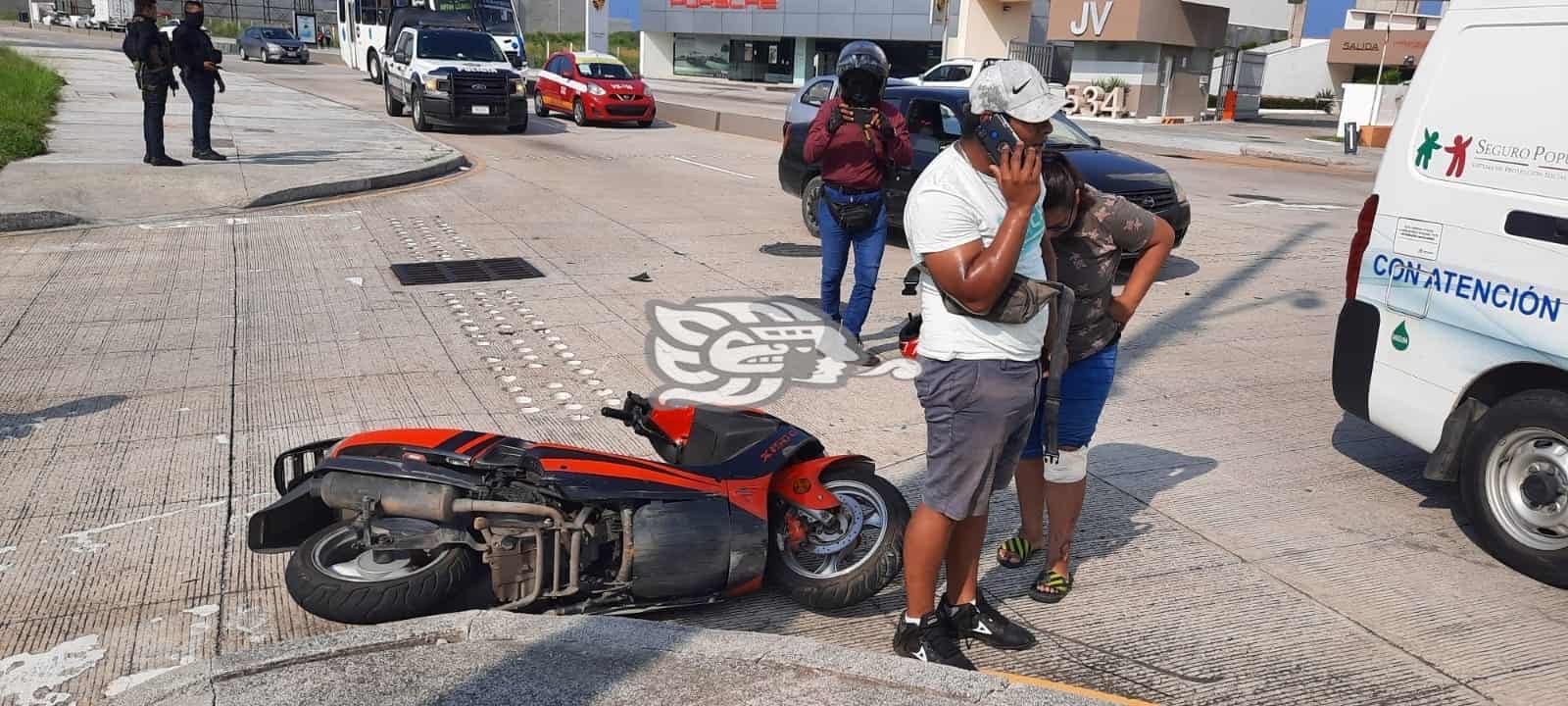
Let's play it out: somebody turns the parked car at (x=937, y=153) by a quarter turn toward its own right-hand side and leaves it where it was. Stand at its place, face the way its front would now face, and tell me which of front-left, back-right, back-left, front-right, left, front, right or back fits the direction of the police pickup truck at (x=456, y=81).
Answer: right

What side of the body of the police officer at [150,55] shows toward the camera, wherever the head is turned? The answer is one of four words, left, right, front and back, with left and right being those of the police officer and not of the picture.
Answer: right

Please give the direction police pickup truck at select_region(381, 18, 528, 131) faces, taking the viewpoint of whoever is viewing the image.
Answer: facing the viewer and to the right of the viewer

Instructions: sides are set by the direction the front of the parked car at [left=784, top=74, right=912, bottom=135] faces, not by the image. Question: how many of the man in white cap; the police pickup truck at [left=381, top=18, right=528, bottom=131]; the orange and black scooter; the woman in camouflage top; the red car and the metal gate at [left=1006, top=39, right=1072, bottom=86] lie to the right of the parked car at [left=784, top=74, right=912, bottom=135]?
3

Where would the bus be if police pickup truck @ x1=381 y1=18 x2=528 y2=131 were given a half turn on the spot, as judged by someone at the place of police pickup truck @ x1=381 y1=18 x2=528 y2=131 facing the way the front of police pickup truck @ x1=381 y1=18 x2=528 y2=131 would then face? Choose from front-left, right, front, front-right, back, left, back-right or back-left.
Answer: front-right

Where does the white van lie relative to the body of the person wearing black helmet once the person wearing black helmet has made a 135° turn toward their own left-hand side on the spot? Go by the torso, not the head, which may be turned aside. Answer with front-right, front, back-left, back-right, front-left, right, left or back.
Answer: right

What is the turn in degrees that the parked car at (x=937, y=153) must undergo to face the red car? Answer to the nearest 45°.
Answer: approximately 180°

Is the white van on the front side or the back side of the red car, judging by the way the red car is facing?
on the front side

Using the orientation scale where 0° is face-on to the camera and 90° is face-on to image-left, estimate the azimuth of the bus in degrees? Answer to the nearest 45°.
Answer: approximately 315°

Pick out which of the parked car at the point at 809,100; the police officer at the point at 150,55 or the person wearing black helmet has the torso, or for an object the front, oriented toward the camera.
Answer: the person wearing black helmet

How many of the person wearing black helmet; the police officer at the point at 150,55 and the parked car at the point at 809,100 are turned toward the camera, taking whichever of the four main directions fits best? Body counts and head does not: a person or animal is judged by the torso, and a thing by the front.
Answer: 1

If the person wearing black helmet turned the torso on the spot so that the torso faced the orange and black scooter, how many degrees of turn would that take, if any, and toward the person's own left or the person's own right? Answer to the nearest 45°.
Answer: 0° — they already face it

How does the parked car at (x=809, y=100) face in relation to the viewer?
to the viewer's right

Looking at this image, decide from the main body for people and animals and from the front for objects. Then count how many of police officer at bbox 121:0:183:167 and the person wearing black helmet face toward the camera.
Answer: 1
